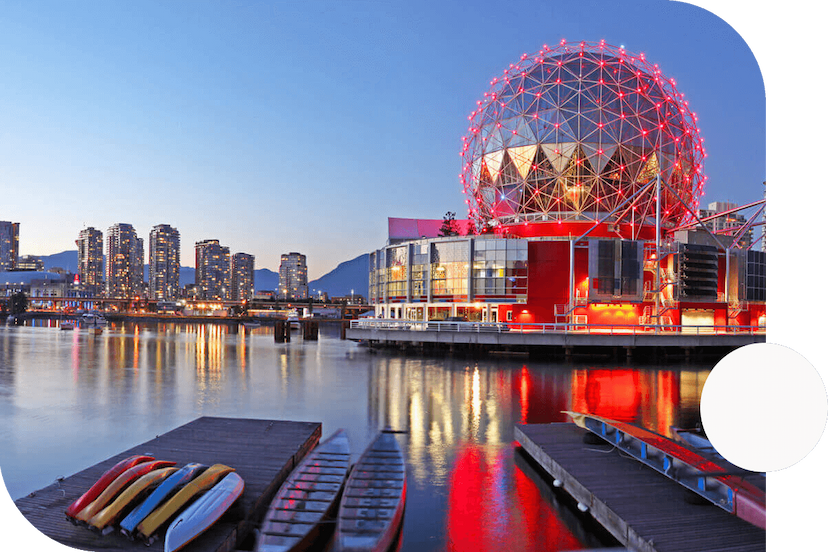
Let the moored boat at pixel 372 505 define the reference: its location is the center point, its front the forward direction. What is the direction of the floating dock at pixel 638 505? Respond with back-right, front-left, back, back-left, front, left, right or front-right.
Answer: right

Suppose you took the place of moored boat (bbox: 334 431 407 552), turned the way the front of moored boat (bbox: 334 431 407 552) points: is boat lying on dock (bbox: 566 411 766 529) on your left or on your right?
on your right

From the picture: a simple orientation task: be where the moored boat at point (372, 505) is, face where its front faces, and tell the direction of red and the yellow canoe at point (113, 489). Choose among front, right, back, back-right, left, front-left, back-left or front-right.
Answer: left

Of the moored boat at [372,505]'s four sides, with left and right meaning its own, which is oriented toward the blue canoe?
left

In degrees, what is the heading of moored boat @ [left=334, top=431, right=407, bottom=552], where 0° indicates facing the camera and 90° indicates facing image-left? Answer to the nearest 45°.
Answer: approximately 180°

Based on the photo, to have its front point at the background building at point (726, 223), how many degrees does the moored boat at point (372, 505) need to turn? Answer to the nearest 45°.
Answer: approximately 45° to its right

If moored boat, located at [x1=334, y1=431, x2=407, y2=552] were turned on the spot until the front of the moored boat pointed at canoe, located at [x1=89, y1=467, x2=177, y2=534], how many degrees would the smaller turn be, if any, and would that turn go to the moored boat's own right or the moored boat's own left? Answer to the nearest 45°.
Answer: approximately 90° to the moored boat's own left
